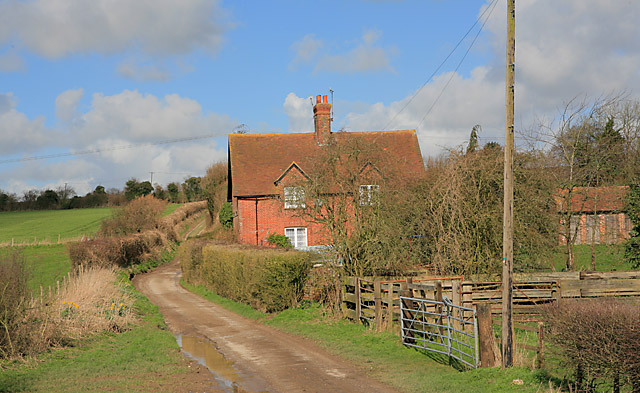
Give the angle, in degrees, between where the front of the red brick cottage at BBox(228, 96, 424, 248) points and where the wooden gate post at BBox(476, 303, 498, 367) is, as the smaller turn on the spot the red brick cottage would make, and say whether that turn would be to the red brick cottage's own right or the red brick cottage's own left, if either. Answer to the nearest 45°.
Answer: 0° — it already faces it

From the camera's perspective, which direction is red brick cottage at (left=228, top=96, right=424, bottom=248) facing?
toward the camera

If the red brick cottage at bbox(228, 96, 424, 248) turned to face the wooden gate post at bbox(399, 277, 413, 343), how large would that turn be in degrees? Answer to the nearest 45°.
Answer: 0° — it already faces it

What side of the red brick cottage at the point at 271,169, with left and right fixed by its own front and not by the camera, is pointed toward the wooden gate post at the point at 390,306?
front

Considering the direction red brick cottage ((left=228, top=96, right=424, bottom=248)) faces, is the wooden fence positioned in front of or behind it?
in front

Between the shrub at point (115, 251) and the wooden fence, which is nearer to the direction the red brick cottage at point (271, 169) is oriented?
the wooden fence

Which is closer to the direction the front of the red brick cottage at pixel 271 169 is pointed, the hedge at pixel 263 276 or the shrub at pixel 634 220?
the hedge

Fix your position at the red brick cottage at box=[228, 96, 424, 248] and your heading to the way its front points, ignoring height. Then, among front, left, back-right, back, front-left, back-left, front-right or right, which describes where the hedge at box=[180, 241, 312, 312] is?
front

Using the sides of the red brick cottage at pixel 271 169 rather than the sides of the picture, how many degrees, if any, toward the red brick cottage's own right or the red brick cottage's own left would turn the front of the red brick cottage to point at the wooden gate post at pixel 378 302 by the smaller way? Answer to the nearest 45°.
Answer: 0° — it already faces it

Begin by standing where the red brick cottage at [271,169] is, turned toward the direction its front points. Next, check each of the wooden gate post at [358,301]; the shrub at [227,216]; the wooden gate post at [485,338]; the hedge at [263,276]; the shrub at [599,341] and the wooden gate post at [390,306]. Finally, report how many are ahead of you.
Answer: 5

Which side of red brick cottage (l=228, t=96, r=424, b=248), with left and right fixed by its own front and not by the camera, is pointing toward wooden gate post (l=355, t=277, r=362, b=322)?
front

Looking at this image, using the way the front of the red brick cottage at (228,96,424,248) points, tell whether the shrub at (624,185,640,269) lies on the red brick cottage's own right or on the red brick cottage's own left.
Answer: on the red brick cottage's own left

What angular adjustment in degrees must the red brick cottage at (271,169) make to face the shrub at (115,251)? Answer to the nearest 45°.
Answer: approximately 90° to its right
